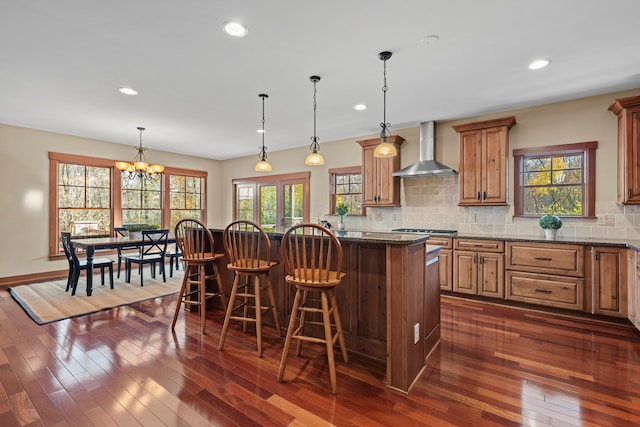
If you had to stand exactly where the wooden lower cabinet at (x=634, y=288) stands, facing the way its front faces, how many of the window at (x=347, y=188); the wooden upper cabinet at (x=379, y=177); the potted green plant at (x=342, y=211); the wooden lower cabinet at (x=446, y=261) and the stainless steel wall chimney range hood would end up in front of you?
5

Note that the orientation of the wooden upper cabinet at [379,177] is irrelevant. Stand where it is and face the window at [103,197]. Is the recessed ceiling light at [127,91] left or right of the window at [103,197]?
left

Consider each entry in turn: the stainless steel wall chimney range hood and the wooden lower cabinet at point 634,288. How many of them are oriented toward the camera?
1

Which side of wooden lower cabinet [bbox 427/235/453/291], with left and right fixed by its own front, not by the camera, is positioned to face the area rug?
right

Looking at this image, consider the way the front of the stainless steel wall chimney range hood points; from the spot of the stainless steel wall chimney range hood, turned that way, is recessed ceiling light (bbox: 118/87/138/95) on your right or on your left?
on your right

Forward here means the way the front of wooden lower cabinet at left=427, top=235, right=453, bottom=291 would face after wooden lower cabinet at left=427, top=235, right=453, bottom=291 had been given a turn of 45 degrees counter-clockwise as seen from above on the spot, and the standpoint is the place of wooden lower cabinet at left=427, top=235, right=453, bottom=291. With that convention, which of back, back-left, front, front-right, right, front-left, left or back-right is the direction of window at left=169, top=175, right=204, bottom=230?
back-right

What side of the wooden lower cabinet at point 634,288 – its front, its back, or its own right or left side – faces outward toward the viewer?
left

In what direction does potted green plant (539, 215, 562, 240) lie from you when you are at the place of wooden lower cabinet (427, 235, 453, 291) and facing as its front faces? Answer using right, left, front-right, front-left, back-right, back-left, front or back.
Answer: left
